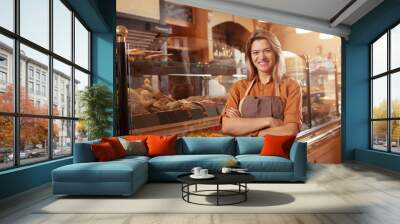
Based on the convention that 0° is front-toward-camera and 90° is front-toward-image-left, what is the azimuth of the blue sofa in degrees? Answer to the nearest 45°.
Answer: approximately 0°

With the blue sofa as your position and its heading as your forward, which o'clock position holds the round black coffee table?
The round black coffee table is roughly at 11 o'clock from the blue sofa.

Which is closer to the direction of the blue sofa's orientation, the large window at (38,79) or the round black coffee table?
the round black coffee table

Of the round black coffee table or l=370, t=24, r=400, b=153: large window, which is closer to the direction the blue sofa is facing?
the round black coffee table

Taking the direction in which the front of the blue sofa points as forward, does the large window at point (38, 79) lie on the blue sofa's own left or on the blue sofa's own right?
on the blue sofa's own right

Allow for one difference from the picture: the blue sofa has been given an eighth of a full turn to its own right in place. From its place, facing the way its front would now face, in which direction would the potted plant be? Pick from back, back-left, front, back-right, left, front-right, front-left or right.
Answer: right
